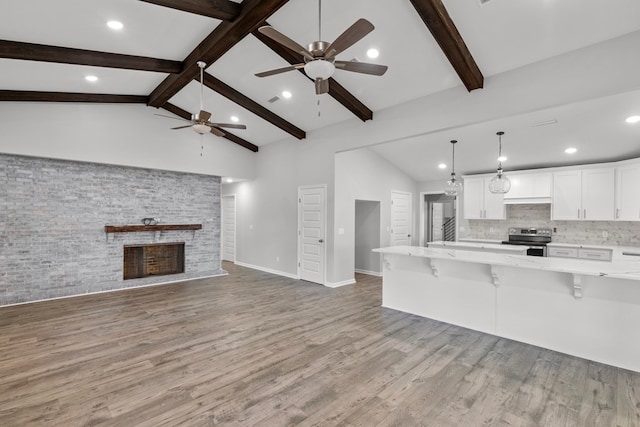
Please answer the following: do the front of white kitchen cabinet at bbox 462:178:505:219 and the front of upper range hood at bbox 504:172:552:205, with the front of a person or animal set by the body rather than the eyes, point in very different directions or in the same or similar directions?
same or similar directions

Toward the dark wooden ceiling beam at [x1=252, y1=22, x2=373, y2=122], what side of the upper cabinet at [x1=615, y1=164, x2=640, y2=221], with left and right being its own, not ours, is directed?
front

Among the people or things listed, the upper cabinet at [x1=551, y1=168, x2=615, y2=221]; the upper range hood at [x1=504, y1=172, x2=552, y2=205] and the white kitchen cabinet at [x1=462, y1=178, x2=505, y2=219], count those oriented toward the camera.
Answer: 3

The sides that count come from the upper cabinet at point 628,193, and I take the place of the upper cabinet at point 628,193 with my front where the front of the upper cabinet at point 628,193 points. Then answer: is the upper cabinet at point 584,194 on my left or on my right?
on my right

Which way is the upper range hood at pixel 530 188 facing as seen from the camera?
toward the camera

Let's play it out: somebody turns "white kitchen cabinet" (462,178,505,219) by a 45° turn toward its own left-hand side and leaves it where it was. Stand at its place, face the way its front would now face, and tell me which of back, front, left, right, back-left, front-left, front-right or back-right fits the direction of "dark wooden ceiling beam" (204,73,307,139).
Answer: right

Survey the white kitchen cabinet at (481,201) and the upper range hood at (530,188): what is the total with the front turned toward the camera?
2

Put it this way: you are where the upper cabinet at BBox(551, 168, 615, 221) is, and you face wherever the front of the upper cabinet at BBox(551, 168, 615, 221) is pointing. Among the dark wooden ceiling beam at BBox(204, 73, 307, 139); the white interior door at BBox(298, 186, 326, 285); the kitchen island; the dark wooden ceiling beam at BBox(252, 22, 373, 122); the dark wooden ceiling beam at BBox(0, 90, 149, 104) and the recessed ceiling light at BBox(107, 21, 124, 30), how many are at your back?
0

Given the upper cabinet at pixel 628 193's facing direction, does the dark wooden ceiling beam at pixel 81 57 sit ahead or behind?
ahead

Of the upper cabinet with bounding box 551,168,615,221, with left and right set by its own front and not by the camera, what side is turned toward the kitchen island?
front

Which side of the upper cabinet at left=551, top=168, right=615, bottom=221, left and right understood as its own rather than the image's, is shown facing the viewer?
front

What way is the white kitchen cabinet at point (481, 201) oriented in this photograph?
toward the camera

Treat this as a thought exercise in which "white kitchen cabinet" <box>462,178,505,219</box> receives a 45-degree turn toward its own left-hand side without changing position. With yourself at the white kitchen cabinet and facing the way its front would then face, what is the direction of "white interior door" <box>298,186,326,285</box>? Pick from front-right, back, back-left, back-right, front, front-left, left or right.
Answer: right

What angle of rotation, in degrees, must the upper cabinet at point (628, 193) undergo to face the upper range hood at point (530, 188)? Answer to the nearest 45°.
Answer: approximately 45° to its right

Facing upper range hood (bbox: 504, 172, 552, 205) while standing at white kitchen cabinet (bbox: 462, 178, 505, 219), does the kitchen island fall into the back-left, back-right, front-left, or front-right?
front-right

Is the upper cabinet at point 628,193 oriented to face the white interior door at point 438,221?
no

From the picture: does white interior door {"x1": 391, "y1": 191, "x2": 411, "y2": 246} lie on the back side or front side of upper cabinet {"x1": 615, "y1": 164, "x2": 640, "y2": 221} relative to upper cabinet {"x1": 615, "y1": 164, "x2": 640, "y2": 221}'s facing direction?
on the front side

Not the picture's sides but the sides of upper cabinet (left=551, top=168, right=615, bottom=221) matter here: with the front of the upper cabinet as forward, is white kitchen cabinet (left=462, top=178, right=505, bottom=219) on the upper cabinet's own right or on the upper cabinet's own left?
on the upper cabinet's own right
